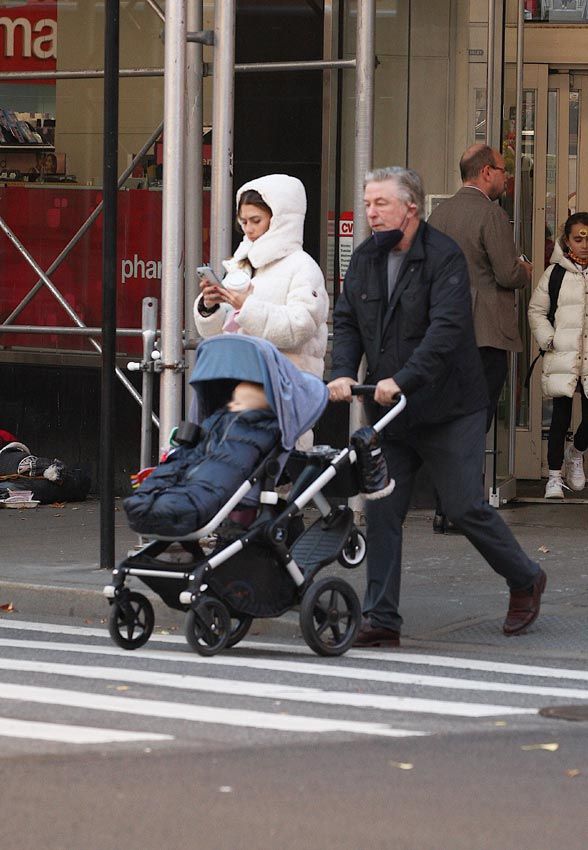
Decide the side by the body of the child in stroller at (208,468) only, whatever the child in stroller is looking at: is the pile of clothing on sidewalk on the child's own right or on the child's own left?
on the child's own right

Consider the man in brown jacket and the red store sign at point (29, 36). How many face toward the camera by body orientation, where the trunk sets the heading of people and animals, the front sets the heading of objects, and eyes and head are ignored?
1

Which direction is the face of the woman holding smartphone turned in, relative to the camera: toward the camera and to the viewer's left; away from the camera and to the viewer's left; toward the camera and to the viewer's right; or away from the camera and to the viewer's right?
toward the camera and to the viewer's left

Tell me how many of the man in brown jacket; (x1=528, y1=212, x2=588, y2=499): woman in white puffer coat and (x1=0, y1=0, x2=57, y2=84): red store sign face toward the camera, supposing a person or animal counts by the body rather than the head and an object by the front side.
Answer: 2

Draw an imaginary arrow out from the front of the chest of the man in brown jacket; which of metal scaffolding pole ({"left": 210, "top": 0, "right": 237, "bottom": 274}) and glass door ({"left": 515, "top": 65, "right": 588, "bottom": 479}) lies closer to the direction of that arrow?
the glass door

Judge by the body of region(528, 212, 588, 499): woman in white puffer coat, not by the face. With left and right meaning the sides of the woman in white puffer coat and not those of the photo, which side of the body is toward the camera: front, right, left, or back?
front

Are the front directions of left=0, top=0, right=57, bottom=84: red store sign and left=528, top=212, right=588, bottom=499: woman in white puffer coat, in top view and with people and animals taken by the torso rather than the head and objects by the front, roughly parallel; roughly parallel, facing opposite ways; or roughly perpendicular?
roughly parallel

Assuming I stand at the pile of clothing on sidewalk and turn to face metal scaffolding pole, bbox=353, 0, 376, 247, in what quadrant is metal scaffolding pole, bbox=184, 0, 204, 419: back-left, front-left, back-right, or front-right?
front-right

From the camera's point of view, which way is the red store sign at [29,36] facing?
toward the camera

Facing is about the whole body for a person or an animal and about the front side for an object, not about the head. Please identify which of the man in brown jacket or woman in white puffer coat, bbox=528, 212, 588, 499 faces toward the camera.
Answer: the woman in white puffer coat

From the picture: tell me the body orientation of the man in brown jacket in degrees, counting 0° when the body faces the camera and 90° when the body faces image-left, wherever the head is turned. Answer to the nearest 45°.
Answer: approximately 225°

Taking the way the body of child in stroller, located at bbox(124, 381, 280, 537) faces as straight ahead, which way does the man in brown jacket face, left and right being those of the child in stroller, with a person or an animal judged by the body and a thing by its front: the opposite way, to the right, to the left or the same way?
the opposite way

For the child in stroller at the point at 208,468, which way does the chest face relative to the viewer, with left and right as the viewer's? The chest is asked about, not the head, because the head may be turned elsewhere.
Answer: facing the viewer and to the left of the viewer
